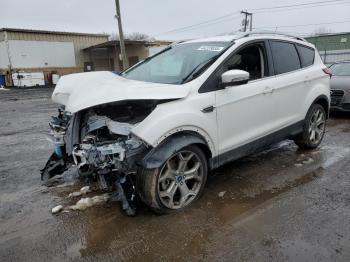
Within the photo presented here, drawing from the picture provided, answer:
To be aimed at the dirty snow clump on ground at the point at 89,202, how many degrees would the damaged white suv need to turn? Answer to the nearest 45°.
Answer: approximately 45° to its right

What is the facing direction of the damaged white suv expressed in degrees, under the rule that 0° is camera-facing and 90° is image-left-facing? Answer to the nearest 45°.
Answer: approximately 45°

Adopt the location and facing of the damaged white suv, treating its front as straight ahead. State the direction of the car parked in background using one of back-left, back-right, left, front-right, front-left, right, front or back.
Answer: back

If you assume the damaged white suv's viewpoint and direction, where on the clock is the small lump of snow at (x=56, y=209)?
The small lump of snow is roughly at 1 o'clock from the damaged white suv.

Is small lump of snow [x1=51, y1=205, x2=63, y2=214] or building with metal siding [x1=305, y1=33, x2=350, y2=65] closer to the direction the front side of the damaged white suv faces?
the small lump of snow

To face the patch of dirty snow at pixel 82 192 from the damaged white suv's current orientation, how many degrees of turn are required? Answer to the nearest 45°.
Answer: approximately 45° to its right

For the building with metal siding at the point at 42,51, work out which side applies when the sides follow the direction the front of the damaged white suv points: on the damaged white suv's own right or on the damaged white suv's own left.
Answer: on the damaged white suv's own right

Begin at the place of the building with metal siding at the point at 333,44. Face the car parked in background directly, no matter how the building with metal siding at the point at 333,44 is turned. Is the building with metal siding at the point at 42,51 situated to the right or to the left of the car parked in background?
right

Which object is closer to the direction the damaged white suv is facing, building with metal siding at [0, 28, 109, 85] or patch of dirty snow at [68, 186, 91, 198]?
the patch of dirty snow

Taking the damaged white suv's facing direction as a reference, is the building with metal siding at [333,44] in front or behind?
behind

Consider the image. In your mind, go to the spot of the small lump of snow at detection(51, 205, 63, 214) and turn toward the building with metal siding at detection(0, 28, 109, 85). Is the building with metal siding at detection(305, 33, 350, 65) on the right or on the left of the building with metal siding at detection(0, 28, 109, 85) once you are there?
right

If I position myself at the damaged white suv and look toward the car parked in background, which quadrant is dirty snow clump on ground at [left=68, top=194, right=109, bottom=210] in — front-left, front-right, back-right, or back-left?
back-left

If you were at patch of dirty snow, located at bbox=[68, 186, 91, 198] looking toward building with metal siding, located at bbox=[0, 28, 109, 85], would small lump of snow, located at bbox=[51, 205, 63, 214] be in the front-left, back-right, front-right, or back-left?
back-left

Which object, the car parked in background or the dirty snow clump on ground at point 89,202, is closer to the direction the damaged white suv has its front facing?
the dirty snow clump on ground
